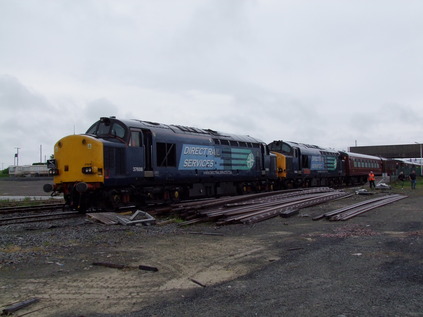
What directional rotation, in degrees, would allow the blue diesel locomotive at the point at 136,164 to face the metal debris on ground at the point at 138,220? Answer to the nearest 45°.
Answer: approximately 45° to its left

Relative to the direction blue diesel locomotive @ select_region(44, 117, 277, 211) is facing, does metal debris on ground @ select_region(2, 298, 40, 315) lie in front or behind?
in front

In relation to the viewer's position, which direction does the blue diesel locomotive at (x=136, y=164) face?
facing the viewer and to the left of the viewer
